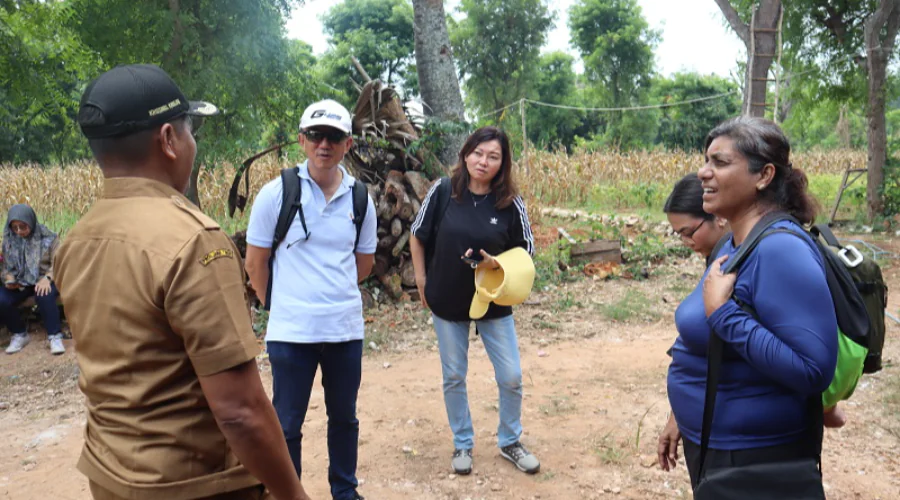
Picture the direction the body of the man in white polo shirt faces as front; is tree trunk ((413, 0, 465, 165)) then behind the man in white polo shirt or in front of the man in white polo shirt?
behind

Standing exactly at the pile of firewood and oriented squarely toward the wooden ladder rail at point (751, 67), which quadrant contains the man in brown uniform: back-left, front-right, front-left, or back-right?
back-right

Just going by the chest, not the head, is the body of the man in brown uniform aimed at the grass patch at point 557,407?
yes

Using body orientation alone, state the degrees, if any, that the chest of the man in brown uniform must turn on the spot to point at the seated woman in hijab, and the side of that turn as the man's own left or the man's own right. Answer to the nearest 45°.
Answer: approximately 45° to the man's own left

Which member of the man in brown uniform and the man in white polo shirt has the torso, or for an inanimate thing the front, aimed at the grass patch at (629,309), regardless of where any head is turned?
the man in brown uniform

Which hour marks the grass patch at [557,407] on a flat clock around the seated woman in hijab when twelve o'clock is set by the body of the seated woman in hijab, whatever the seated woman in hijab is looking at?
The grass patch is roughly at 11 o'clock from the seated woman in hijab.

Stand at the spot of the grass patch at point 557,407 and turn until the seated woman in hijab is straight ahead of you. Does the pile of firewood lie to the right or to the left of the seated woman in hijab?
right

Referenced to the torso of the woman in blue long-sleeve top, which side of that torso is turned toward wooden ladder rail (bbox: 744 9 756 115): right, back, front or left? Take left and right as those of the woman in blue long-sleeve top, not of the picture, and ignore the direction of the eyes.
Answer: right

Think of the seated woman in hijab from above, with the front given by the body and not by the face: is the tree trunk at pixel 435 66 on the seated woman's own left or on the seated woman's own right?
on the seated woman's own left

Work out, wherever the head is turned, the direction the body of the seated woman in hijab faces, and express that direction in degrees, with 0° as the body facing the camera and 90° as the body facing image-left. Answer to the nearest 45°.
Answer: approximately 0°
